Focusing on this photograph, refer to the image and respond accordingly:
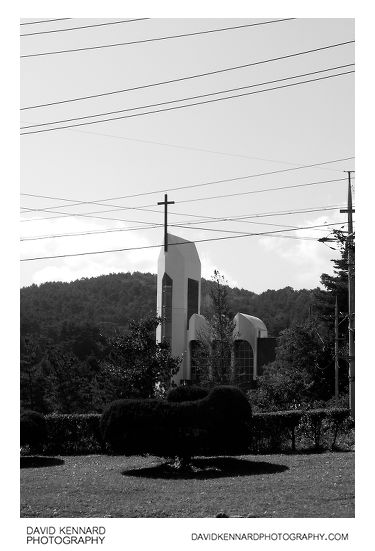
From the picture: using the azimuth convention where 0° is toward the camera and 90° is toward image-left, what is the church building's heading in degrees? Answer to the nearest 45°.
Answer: approximately 45°

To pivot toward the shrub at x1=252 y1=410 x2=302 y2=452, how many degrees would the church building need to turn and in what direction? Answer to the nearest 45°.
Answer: approximately 45° to its left

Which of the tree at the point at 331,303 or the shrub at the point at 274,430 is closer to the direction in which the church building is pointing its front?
the shrub
